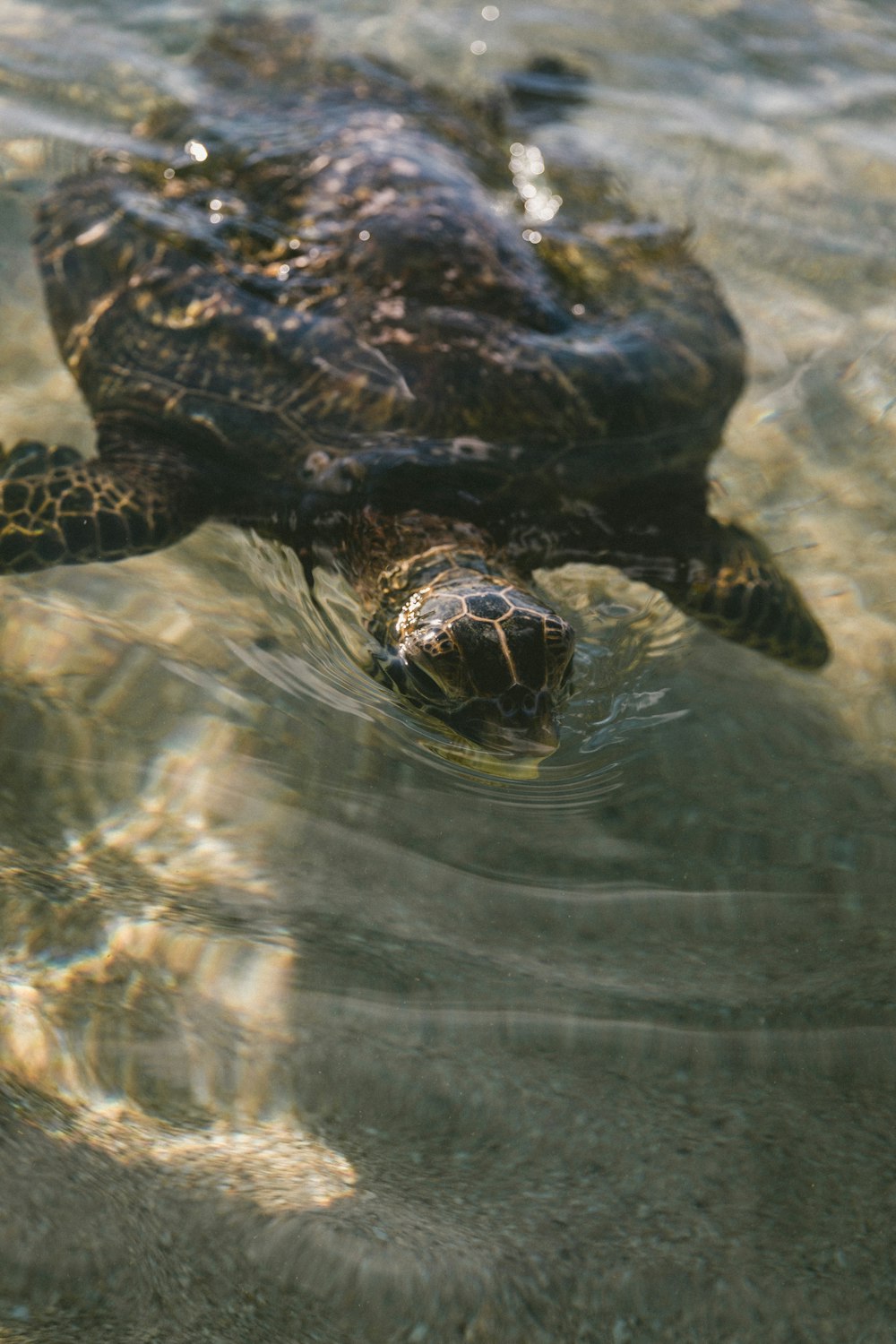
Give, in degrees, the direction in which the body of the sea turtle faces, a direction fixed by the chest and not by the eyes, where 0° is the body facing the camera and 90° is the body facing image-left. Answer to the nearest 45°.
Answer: approximately 0°
